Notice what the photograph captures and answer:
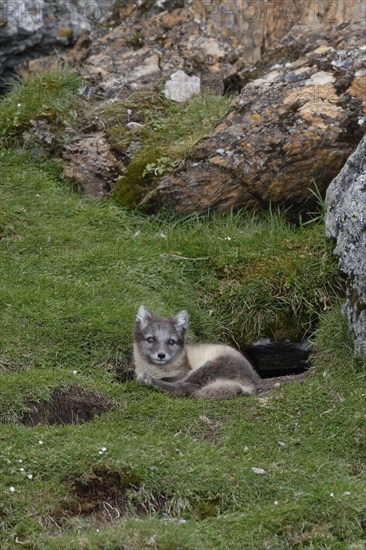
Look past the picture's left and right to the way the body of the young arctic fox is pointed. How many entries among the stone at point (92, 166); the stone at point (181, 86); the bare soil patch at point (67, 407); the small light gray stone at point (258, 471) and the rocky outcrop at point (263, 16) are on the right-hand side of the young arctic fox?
3

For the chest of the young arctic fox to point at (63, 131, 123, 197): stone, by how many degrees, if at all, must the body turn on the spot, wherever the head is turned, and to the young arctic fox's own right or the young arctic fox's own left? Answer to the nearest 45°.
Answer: approximately 90° to the young arctic fox's own right

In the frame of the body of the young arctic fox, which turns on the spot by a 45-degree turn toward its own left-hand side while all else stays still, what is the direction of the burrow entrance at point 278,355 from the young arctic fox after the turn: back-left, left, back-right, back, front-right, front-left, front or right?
back

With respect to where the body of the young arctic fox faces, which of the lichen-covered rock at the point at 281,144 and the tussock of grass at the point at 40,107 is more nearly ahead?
the tussock of grass

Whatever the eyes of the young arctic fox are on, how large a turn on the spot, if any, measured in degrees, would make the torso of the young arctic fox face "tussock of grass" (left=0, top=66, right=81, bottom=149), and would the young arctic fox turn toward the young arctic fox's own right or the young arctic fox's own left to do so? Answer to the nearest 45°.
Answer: approximately 90° to the young arctic fox's own right

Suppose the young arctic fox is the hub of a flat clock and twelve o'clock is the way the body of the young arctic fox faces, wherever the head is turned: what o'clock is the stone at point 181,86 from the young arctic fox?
The stone is roughly at 3 o'clock from the young arctic fox.

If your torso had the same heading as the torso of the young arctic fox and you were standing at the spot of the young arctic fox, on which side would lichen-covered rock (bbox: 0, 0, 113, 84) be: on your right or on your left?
on your right

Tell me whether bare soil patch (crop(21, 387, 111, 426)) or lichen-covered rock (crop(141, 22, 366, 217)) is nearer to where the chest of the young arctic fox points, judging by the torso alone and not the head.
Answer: the bare soil patch

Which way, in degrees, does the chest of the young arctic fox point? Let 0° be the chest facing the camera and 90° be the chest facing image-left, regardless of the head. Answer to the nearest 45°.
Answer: approximately 90°

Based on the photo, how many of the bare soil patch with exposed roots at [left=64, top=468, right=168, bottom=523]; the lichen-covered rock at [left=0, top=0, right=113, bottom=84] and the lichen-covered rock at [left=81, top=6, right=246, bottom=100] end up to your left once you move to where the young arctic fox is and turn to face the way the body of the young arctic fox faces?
1

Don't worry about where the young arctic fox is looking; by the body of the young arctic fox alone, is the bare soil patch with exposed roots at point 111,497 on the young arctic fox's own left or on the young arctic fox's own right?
on the young arctic fox's own left

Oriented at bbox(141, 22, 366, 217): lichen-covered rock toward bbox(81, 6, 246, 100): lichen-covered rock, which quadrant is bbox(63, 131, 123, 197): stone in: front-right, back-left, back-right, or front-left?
front-left

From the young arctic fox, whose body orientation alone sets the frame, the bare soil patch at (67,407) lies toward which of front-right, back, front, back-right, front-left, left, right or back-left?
front-left

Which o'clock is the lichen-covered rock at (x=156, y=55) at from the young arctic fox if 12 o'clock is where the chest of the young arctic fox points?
The lichen-covered rock is roughly at 3 o'clock from the young arctic fox.

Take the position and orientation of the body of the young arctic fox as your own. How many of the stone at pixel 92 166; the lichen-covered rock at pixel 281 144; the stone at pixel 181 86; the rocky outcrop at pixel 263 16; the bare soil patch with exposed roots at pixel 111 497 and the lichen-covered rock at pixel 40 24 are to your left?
1

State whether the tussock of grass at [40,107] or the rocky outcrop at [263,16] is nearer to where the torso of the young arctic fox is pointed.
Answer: the tussock of grass

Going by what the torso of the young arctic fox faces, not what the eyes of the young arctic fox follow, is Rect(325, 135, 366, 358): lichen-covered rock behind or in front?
behind

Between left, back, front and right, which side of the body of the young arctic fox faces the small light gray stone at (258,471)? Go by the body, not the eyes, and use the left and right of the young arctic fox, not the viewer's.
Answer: left
